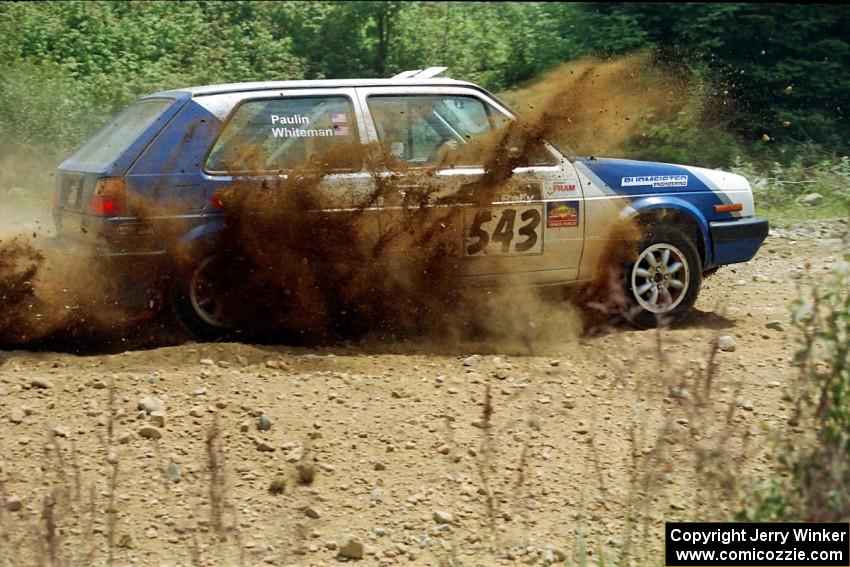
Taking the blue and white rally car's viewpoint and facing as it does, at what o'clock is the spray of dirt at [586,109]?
The spray of dirt is roughly at 11 o'clock from the blue and white rally car.

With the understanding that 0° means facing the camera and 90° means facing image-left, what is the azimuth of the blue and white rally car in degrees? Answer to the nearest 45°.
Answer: approximately 270°
